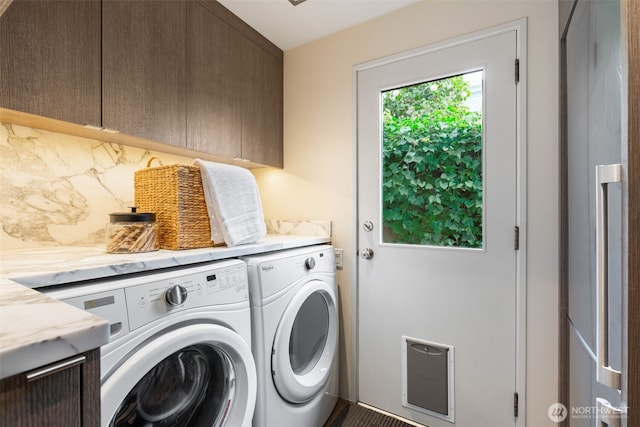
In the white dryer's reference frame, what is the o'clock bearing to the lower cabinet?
The lower cabinet is roughly at 2 o'clock from the white dryer.

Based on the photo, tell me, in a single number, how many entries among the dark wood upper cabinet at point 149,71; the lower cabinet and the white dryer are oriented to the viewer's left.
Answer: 0

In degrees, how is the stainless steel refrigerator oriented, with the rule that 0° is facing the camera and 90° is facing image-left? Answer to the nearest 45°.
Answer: approximately 90°

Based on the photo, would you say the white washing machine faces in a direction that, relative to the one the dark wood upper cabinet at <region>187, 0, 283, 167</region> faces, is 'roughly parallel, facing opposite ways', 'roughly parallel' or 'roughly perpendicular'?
roughly parallel

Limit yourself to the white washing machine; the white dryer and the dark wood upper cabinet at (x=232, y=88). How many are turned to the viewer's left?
0

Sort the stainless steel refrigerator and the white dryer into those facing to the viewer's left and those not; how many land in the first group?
1

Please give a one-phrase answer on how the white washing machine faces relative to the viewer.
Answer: facing the viewer and to the right of the viewer

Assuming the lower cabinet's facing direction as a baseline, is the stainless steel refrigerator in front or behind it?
in front
